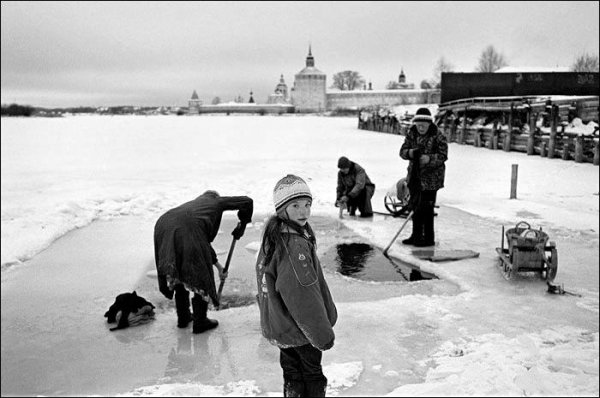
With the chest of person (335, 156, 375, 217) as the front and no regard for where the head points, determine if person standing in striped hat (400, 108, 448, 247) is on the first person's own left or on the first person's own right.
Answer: on the first person's own left

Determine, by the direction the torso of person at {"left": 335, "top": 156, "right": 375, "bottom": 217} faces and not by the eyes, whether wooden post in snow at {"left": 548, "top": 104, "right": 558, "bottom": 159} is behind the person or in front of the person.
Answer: behind

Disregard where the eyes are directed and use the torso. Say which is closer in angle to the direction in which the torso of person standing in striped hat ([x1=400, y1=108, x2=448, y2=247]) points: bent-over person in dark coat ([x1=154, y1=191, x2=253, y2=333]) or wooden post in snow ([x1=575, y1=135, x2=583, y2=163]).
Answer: the bent-over person in dark coat

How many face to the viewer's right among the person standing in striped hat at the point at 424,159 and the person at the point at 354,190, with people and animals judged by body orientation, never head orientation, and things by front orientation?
0

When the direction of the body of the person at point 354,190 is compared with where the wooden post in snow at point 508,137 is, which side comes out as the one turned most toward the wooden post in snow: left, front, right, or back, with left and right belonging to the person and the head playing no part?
back

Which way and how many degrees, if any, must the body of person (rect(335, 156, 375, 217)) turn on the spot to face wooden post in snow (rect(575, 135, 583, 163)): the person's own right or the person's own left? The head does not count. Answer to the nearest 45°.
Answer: approximately 180°

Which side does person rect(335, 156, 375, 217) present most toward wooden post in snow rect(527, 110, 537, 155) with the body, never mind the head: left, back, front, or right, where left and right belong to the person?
back

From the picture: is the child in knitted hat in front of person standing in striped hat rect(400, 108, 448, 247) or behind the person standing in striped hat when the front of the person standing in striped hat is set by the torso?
in front

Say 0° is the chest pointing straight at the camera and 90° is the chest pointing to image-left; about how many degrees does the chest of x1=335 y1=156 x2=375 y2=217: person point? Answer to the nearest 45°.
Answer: approximately 45°

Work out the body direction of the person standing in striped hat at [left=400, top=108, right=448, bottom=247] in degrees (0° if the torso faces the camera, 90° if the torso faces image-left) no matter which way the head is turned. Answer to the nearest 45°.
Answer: approximately 45°

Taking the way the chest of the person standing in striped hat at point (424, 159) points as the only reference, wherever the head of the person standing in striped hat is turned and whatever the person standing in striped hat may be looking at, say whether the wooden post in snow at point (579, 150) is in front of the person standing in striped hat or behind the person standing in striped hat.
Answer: behind
